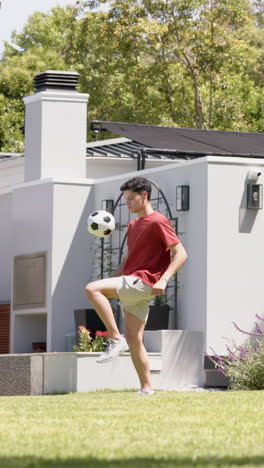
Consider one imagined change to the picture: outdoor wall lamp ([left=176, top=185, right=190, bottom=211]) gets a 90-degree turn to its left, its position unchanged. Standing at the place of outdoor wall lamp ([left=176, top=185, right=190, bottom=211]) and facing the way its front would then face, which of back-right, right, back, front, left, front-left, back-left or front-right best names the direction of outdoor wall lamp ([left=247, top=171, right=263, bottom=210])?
front-left

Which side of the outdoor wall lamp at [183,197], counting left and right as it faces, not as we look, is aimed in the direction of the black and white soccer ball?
front

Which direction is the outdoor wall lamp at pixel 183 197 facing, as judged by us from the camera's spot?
facing the viewer and to the left of the viewer

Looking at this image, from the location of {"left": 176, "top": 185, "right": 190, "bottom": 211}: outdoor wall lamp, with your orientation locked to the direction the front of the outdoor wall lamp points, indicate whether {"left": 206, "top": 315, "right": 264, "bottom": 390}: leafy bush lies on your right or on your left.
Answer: on your left

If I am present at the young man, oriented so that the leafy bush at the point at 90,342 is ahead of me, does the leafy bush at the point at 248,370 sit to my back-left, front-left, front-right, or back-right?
front-right

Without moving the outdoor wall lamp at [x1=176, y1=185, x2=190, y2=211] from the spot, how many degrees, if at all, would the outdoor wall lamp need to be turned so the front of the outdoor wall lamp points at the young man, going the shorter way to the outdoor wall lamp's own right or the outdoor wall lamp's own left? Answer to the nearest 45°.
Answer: approximately 45° to the outdoor wall lamp's own left
